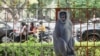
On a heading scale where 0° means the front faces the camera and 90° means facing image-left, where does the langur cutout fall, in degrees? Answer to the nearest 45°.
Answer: approximately 0°

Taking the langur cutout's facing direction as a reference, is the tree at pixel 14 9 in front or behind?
behind

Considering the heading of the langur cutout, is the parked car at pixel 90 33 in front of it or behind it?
behind
